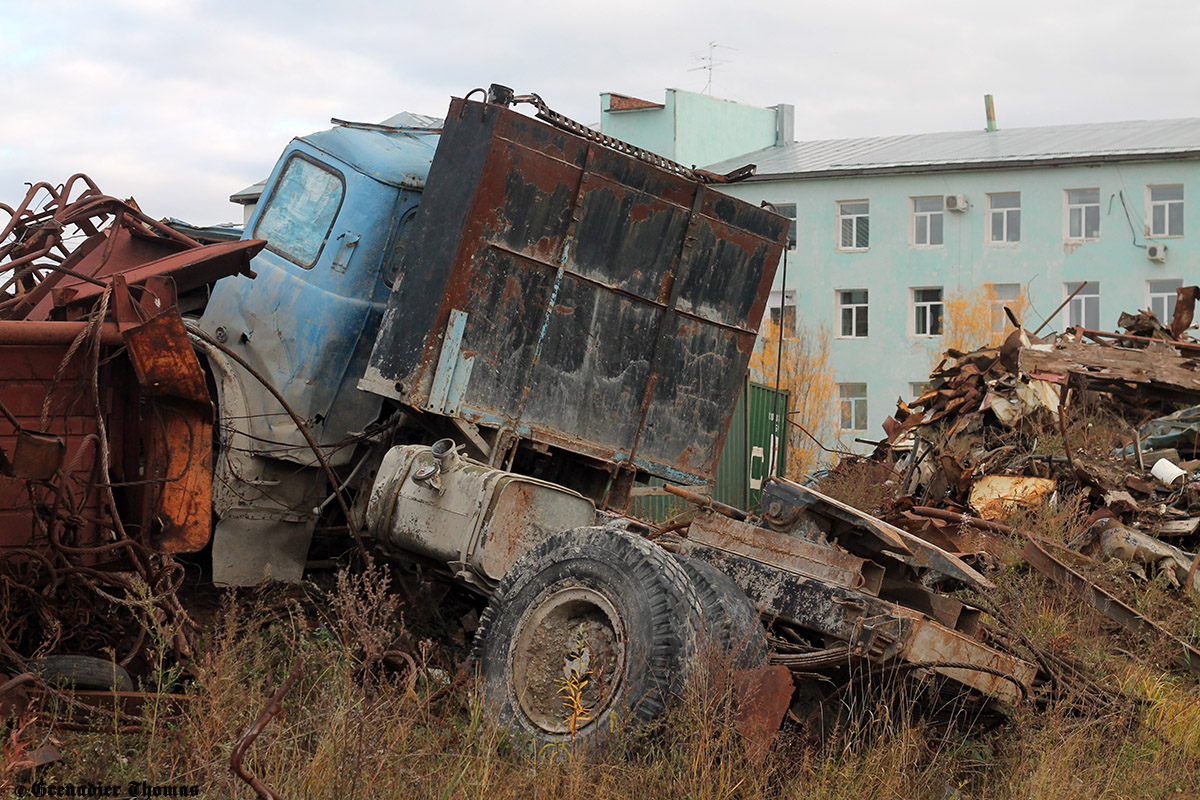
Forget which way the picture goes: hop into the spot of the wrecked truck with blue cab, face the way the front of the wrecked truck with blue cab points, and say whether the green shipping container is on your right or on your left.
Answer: on your right

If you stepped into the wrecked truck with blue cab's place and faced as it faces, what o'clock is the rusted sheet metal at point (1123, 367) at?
The rusted sheet metal is roughly at 3 o'clock from the wrecked truck with blue cab.

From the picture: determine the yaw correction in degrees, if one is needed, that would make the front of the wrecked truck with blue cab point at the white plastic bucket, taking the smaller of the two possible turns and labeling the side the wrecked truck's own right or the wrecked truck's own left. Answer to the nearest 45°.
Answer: approximately 90° to the wrecked truck's own right

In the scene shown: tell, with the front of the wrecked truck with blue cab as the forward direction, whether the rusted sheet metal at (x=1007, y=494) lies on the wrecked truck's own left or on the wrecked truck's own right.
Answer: on the wrecked truck's own right

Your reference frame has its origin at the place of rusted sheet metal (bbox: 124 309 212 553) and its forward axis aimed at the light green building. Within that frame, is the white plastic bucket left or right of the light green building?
right

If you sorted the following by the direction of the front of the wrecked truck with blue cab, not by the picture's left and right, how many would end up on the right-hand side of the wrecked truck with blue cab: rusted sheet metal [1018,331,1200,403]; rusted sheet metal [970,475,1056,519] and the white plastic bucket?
3

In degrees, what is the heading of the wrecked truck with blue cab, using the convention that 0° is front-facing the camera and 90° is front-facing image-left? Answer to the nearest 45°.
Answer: approximately 135°

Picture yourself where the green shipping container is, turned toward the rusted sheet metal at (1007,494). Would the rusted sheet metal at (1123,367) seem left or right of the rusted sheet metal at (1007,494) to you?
left
